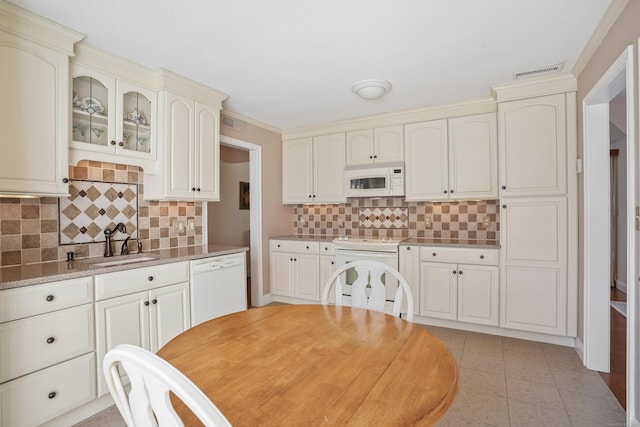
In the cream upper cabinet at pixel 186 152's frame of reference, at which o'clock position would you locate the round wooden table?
The round wooden table is roughly at 1 o'clock from the cream upper cabinet.

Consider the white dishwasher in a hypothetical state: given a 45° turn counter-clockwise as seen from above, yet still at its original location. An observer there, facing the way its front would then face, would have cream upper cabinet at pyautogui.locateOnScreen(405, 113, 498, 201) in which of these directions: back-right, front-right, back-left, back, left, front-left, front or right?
front

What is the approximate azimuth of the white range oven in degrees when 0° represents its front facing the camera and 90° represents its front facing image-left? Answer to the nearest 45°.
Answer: approximately 0°

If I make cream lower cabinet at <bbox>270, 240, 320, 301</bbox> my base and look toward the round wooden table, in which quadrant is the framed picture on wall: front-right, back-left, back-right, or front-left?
back-right

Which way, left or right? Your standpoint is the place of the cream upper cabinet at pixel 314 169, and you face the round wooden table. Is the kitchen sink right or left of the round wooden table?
right

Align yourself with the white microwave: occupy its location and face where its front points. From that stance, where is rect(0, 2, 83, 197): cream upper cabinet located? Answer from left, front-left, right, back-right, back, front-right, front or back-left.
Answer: front-right
